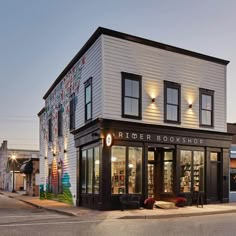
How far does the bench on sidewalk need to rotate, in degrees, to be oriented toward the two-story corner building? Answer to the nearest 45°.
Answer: approximately 135° to its left

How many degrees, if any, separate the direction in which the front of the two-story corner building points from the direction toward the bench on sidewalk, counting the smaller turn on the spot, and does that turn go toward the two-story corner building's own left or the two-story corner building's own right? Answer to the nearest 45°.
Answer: approximately 45° to the two-story corner building's own right

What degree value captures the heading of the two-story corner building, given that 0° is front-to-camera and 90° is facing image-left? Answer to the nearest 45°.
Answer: approximately 315°

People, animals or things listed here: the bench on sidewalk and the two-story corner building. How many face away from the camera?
0

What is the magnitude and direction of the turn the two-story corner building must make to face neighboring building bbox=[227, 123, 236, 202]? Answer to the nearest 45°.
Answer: approximately 90° to its left
